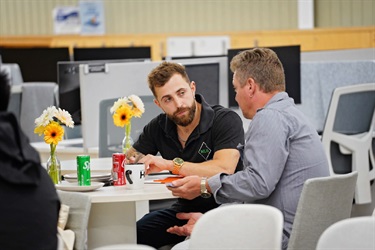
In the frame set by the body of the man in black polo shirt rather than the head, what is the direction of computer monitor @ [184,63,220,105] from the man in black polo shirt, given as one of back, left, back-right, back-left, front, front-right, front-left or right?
back-right

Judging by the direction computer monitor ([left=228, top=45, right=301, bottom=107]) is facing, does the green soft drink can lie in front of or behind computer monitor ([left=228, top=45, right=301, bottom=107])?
in front

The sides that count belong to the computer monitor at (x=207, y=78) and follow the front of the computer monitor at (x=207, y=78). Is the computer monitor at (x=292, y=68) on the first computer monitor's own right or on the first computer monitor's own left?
on the first computer monitor's own left

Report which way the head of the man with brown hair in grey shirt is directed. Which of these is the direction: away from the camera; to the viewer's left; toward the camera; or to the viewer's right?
to the viewer's left

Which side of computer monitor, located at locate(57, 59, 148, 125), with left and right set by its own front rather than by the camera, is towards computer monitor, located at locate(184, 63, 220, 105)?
left

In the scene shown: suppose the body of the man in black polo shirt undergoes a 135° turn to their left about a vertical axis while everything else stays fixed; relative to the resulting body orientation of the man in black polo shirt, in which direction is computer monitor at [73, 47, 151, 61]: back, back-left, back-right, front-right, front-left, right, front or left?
left

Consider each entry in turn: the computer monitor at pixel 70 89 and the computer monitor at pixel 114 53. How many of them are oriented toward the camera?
2

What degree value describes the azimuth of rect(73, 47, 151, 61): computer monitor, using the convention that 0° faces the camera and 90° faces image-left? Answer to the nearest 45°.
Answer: approximately 0°

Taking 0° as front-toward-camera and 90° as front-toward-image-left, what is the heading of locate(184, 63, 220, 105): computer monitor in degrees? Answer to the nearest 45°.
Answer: approximately 0°
